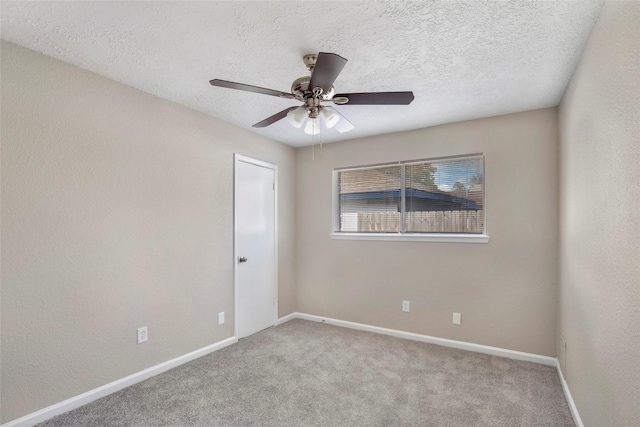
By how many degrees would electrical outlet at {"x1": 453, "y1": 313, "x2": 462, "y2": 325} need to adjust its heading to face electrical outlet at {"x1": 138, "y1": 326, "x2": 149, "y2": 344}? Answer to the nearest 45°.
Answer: approximately 45° to its right

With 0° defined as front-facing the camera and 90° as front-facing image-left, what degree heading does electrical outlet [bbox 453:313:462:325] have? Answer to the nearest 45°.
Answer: approximately 0°

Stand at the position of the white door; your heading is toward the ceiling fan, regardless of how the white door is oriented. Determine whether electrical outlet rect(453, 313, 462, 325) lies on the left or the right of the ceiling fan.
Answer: left

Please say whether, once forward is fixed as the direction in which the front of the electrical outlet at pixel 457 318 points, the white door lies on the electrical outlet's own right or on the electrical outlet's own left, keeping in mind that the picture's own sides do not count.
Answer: on the electrical outlet's own right

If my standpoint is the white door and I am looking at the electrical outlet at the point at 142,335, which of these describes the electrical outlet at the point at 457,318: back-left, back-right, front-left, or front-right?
back-left
